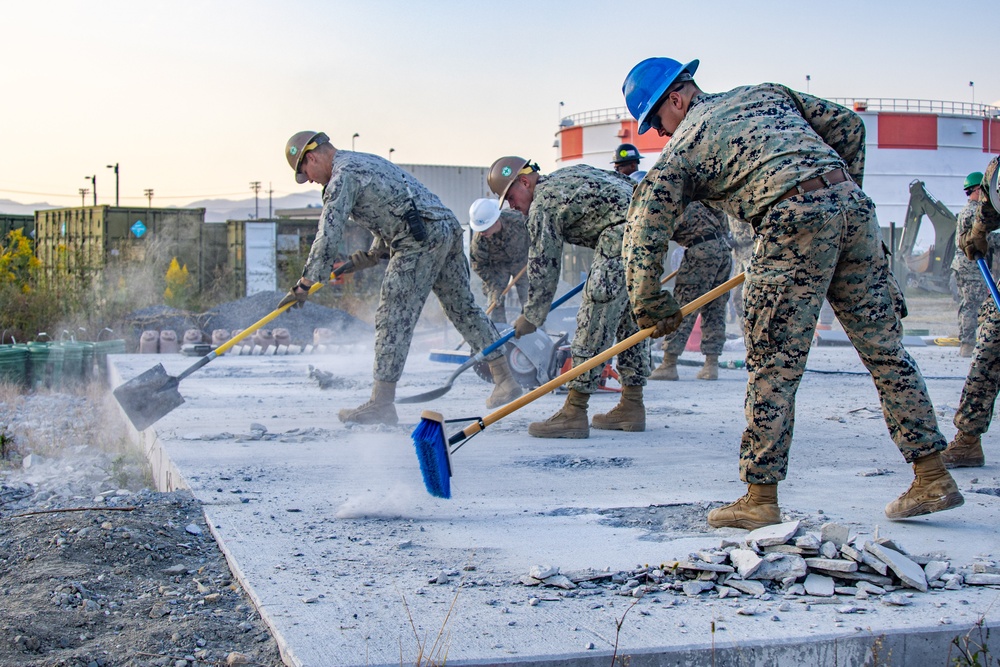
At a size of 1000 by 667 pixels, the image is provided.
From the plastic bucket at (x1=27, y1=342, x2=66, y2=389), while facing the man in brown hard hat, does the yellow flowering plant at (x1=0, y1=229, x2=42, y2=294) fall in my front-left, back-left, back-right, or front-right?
back-left

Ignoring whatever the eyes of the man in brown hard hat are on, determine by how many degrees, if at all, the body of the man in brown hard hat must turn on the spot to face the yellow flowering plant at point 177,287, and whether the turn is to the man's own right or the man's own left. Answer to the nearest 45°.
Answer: approximately 45° to the man's own right

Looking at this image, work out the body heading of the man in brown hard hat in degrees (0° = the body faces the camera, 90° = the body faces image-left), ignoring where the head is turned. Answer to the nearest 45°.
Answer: approximately 90°

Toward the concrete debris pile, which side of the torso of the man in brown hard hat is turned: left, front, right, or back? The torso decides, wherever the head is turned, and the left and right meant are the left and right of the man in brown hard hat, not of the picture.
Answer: left

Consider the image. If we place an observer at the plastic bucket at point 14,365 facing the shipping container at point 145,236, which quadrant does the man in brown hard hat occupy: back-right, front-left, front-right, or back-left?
back-right

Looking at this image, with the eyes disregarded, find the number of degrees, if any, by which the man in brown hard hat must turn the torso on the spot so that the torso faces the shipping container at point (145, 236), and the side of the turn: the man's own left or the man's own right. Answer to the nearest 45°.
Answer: approximately 45° to the man's own right

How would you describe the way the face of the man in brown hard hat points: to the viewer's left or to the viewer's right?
to the viewer's left
